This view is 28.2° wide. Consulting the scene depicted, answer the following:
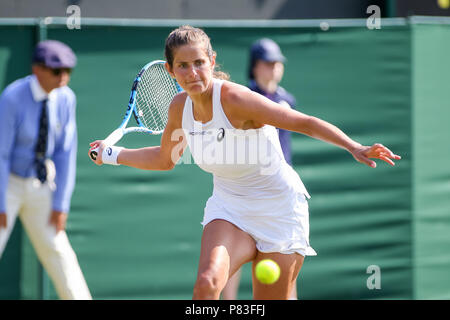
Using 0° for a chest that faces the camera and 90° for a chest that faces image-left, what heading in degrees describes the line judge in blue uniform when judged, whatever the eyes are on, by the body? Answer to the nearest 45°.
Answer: approximately 315°

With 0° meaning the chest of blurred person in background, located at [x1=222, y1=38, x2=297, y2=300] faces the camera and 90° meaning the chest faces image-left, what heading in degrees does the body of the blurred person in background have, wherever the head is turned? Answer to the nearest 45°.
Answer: approximately 315°

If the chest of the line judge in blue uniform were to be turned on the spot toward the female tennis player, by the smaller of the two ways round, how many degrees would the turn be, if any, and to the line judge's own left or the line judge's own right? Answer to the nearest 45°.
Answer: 0° — they already face them

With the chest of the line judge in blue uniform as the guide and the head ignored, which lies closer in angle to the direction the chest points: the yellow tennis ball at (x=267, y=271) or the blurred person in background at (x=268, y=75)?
the yellow tennis ball
